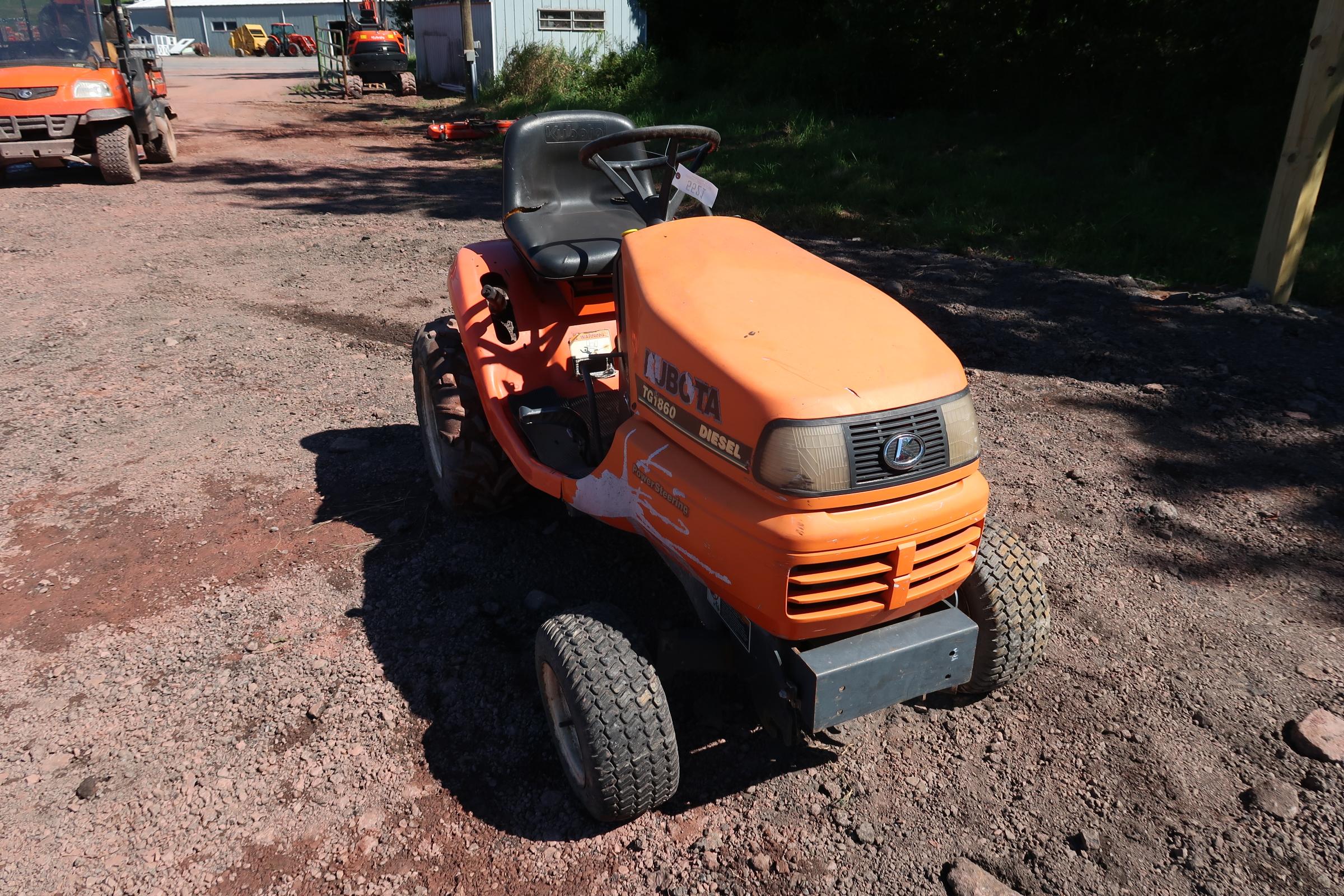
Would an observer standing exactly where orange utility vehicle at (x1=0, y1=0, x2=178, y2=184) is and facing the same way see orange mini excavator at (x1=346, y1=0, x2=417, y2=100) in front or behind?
behind

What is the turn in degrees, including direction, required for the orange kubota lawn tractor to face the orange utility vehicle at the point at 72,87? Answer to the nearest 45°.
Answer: approximately 180°

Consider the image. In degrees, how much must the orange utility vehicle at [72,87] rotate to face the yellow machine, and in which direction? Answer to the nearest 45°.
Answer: approximately 180°

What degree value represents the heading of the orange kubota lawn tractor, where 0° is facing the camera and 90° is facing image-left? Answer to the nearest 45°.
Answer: approximately 315°

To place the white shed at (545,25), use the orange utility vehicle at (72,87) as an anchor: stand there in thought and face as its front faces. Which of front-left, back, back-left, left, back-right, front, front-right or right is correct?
back-left

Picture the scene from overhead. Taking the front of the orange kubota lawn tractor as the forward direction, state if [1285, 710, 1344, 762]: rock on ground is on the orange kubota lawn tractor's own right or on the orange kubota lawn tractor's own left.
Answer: on the orange kubota lawn tractor's own left

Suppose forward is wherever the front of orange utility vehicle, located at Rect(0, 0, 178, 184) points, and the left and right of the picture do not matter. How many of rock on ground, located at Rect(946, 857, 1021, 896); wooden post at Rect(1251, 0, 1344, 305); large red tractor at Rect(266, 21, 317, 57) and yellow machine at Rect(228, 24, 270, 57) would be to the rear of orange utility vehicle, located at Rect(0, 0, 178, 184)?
2

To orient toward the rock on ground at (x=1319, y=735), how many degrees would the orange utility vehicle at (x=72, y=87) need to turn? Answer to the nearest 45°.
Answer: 0° — it already faces it

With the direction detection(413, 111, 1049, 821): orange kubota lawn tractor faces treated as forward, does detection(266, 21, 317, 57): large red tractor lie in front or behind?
behind
